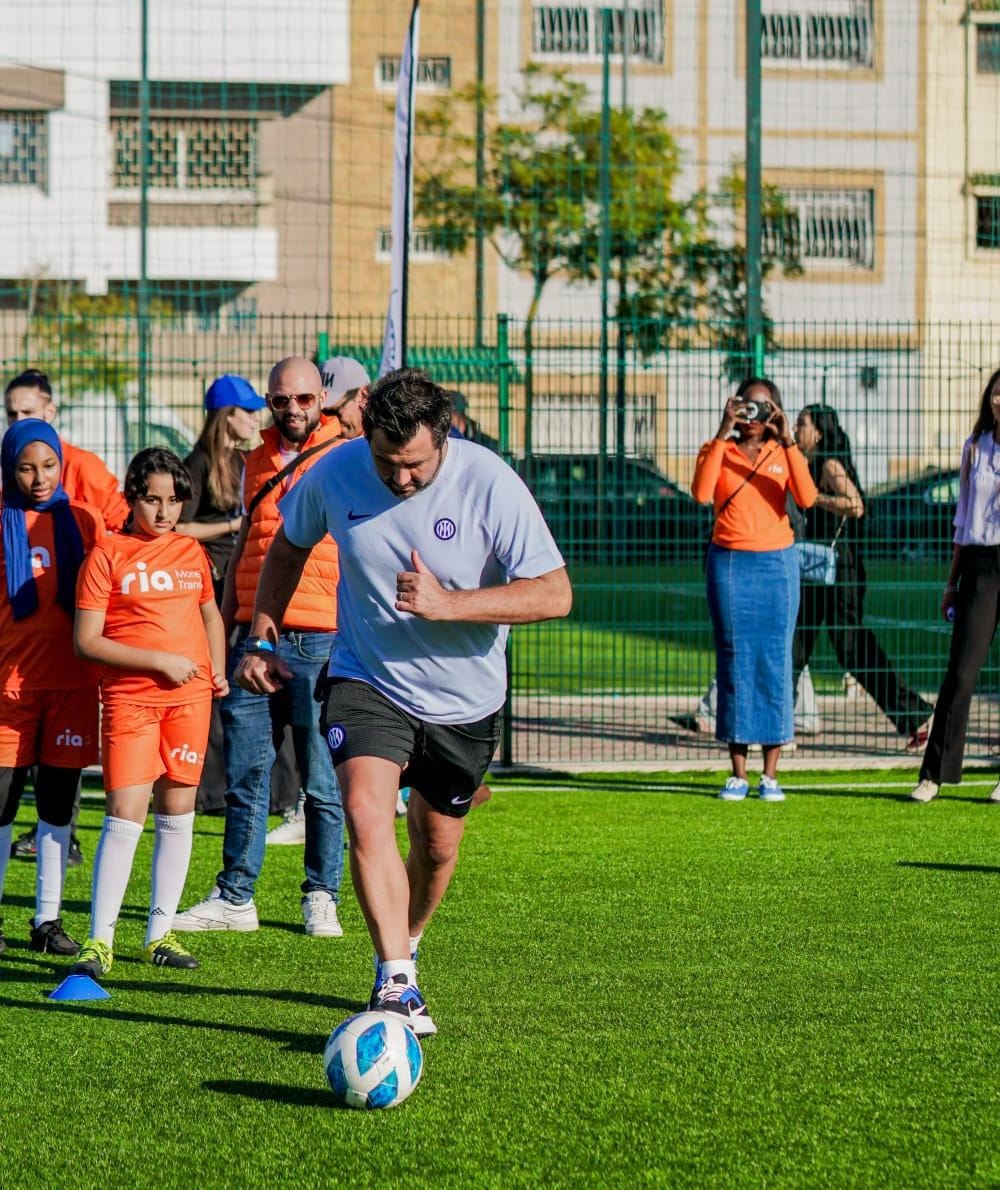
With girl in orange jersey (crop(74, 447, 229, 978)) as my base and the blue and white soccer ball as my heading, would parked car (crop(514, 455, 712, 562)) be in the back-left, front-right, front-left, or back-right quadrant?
back-left

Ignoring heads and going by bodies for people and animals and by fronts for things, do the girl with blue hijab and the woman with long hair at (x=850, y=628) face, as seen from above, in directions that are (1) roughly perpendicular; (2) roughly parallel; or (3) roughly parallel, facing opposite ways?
roughly perpendicular

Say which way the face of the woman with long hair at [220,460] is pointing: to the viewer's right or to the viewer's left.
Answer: to the viewer's right

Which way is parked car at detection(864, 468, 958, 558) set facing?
to the viewer's left

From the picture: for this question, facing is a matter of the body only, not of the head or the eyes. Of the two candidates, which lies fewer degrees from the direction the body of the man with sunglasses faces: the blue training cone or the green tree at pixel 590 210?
the blue training cone

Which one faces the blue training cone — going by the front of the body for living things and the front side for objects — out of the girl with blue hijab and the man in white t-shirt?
the girl with blue hijab

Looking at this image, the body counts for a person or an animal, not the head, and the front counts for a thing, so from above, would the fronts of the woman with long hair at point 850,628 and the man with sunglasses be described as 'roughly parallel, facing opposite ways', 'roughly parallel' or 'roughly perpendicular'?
roughly perpendicular

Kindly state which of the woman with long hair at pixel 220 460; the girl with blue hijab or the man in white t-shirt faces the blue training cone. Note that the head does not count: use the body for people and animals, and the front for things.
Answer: the girl with blue hijab

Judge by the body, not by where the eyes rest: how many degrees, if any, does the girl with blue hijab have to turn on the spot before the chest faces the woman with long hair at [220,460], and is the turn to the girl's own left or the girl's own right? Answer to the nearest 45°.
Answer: approximately 180°
